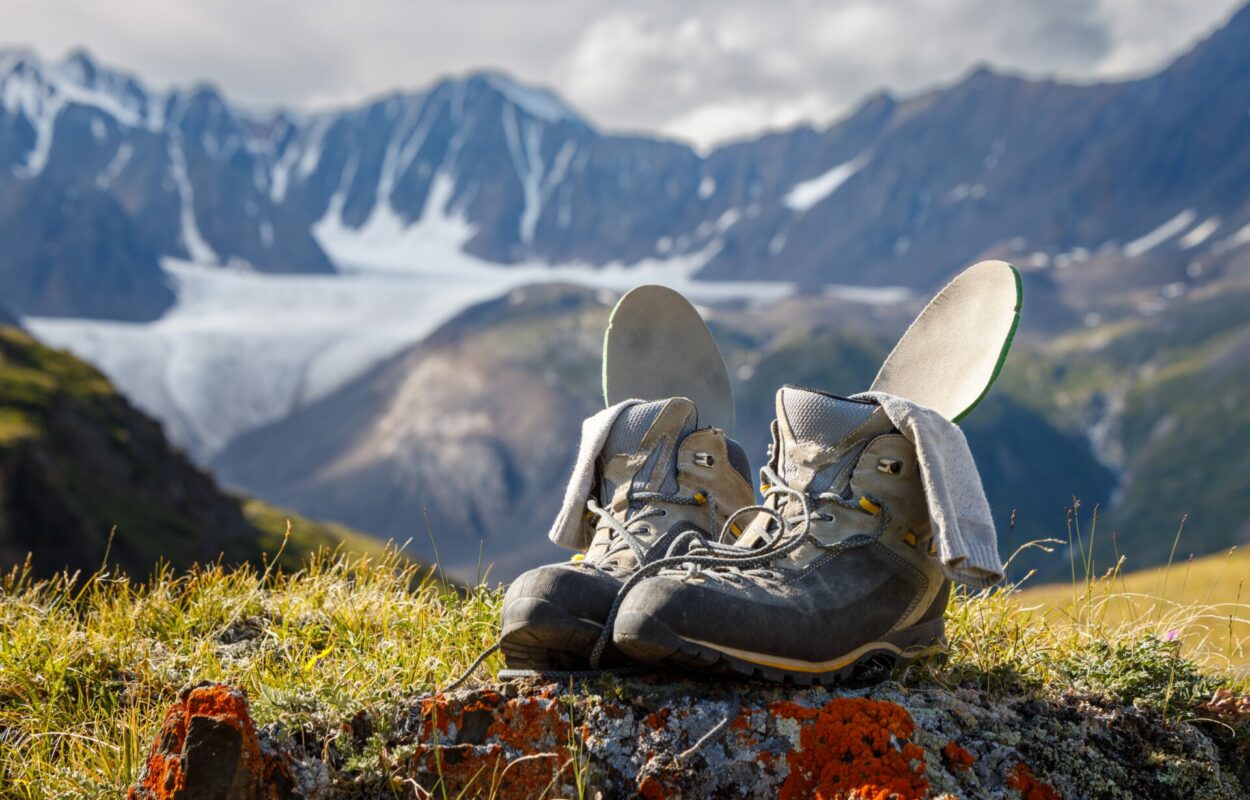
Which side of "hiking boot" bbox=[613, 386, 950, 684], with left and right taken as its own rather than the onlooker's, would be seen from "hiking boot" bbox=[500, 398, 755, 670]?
right

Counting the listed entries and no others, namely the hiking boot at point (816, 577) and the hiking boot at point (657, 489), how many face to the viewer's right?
0

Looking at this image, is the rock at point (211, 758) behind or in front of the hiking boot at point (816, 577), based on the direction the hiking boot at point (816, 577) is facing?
in front

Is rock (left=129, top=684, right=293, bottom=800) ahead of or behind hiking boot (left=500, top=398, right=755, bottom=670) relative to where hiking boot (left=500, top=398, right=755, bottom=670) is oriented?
ahead

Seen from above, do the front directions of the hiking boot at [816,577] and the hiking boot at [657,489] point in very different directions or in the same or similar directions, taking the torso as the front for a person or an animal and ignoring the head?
same or similar directions

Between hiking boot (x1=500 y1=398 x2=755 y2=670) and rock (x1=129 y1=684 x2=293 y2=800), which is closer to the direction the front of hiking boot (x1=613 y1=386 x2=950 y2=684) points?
the rock

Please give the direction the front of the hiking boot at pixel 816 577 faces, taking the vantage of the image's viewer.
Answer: facing the viewer and to the left of the viewer
